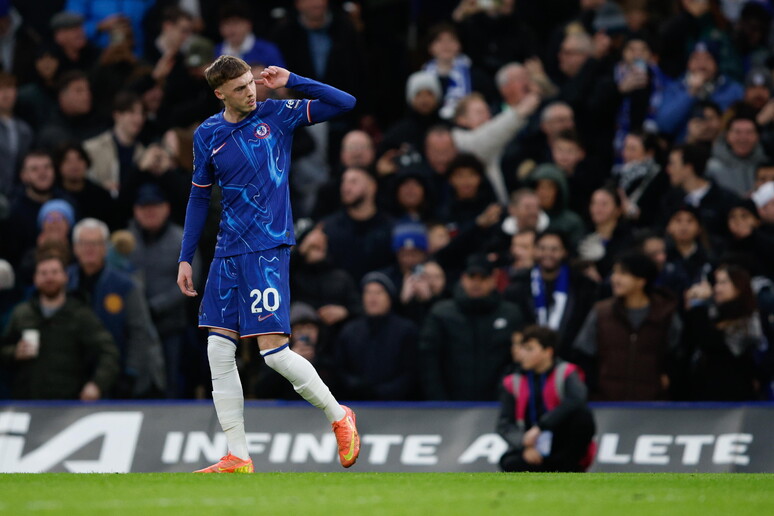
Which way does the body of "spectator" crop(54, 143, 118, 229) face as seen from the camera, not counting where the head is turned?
toward the camera

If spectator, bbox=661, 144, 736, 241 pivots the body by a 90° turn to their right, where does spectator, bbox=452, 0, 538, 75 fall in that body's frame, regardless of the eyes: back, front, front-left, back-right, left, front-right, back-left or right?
front

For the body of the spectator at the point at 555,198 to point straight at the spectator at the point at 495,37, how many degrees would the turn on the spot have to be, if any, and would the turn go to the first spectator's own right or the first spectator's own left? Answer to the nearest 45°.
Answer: approximately 135° to the first spectator's own right

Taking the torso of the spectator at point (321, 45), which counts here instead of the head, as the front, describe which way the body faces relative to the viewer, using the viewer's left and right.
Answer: facing the viewer

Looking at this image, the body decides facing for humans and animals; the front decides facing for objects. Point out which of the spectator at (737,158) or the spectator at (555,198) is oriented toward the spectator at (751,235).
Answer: the spectator at (737,158)

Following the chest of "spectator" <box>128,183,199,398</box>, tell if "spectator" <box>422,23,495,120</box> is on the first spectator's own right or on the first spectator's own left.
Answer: on the first spectator's own left

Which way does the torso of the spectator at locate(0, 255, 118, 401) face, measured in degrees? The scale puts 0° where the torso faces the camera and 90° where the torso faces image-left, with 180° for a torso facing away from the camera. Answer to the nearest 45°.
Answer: approximately 0°

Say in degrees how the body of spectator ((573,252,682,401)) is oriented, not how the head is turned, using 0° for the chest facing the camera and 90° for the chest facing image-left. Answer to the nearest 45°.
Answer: approximately 0°

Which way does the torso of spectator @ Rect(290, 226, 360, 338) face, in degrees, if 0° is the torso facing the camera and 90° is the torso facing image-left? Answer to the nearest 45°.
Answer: approximately 45°

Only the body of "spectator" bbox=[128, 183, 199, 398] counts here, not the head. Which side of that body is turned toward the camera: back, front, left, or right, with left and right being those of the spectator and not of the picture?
front

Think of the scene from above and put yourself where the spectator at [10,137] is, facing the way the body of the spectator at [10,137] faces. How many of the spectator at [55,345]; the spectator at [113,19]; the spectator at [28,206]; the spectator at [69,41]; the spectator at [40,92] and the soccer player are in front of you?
3

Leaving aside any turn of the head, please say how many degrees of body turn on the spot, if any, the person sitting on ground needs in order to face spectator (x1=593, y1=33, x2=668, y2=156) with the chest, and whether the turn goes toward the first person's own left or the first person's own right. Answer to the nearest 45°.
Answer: approximately 135° to the first person's own right

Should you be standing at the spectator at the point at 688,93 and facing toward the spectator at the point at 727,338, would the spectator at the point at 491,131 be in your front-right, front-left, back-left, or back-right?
front-right

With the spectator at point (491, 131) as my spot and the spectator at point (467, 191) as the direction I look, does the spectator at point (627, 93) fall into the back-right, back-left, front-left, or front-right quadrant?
back-left
